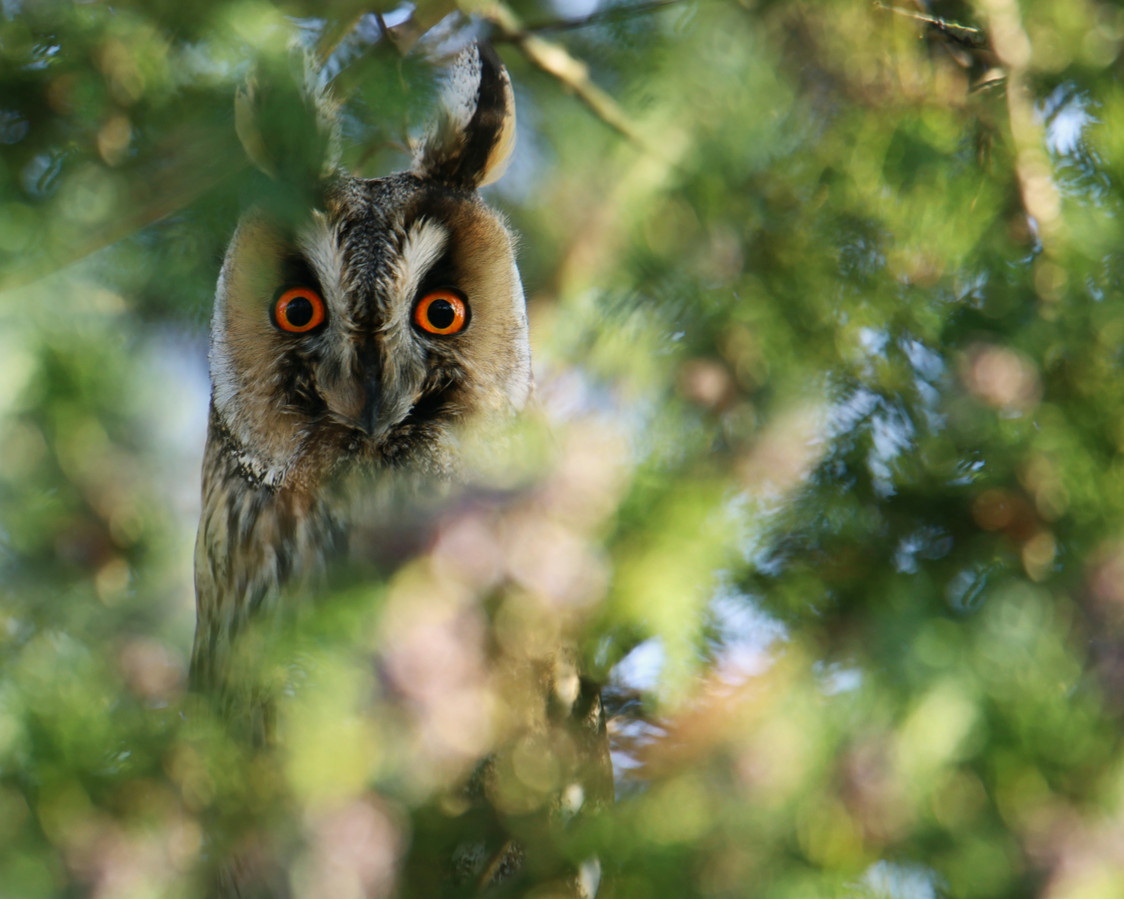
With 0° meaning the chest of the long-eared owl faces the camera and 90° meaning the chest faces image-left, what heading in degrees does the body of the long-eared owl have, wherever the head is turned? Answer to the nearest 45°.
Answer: approximately 0°
